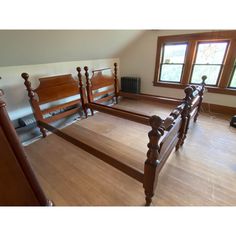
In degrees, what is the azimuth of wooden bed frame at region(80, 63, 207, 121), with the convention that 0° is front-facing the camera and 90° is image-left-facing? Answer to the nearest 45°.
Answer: approximately 315°

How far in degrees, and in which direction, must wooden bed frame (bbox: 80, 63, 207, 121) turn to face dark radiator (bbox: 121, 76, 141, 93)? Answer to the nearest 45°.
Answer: approximately 90° to its left

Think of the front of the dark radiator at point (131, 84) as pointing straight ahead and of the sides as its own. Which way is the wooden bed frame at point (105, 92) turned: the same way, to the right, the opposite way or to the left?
to the left

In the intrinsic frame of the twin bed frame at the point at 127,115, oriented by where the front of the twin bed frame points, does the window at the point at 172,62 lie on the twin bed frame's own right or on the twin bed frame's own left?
on the twin bed frame's own left

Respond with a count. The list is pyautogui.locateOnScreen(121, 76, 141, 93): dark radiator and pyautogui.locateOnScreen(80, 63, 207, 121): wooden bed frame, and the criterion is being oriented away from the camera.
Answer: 0

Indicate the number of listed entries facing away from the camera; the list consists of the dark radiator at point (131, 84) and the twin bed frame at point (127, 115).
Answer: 0

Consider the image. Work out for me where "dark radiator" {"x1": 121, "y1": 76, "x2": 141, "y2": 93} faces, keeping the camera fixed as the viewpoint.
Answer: facing the viewer and to the left of the viewer

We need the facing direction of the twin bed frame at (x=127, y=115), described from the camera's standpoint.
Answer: facing the viewer and to the right of the viewer

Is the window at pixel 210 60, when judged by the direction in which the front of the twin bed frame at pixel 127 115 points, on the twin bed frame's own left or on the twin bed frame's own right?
on the twin bed frame's own left

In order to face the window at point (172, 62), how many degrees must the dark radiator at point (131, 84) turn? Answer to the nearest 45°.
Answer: approximately 135° to its left

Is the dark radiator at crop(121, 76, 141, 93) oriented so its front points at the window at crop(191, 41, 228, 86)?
no

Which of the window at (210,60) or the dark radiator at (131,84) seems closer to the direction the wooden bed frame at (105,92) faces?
the window

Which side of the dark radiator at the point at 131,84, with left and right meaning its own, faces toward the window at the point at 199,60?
left

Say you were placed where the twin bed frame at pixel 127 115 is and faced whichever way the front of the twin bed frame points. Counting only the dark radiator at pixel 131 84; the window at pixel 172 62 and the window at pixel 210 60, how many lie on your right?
0

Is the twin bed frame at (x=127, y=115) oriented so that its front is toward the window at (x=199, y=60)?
no
